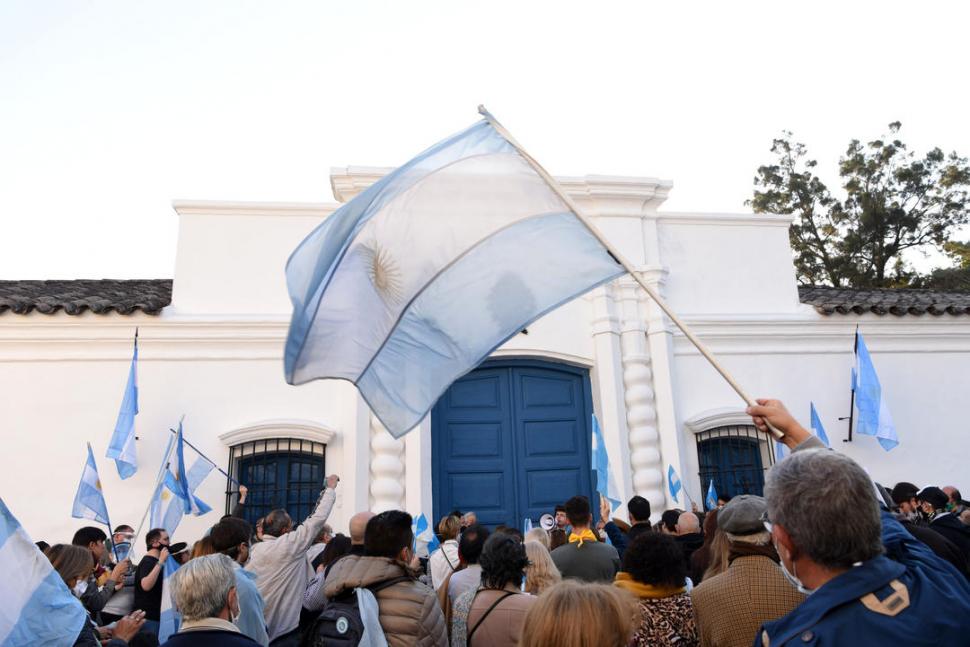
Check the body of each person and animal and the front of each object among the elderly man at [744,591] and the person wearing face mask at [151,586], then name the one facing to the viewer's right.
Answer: the person wearing face mask

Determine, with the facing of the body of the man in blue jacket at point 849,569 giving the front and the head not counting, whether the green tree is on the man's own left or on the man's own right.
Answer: on the man's own right

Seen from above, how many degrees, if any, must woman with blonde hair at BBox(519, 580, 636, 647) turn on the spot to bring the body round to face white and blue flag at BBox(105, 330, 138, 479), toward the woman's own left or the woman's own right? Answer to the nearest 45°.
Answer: approximately 45° to the woman's own left

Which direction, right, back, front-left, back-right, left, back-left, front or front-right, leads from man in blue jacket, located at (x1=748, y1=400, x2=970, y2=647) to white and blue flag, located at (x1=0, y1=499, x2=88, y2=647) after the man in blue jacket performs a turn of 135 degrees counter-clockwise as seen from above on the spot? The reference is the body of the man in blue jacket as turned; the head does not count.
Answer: right

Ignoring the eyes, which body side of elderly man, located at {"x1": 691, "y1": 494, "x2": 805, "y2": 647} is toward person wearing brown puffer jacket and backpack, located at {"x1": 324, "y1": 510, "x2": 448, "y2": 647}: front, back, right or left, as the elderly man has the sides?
left

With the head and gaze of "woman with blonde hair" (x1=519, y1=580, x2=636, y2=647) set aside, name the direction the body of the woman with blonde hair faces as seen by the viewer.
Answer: away from the camera

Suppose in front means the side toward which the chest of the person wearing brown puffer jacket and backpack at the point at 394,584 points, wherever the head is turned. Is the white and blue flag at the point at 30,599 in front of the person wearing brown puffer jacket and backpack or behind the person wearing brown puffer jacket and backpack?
behind

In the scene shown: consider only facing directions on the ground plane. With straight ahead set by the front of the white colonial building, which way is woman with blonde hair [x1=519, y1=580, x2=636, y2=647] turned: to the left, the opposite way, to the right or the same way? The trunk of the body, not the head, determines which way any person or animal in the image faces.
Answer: the opposite way

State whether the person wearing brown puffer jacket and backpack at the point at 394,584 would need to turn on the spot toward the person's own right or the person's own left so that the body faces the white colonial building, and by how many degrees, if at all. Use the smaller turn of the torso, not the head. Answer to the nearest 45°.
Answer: approximately 45° to the person's own left

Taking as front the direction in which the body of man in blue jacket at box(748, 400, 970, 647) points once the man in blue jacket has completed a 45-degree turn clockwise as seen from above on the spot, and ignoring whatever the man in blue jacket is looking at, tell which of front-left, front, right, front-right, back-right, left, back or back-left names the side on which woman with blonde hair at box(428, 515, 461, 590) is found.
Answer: front-left

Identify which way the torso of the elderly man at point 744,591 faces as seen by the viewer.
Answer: away from the camera

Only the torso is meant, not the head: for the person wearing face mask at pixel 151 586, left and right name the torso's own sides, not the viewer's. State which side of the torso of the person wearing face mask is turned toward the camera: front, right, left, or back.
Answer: right

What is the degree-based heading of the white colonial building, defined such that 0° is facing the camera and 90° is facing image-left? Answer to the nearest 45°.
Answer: approximately 0°

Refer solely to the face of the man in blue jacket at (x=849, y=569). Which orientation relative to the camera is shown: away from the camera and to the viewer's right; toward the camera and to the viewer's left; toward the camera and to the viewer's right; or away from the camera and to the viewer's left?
away from the camera and to the viewer's left

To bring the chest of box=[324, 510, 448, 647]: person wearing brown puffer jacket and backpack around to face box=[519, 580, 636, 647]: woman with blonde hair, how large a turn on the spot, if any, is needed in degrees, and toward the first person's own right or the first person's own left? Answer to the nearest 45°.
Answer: approximately 135° to the first person's own right

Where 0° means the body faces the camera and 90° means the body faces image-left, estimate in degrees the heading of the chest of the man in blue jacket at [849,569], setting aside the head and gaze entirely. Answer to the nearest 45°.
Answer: approximately 135°

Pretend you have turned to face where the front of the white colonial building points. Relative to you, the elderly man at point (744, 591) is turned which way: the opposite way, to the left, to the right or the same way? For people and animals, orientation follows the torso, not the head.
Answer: the opposite way
